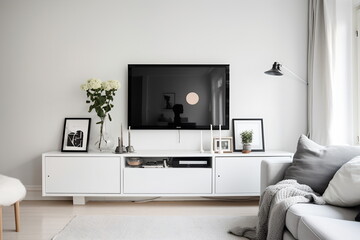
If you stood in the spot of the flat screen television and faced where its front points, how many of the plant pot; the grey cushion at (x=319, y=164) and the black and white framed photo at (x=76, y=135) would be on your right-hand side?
1

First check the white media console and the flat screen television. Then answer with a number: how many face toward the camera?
2

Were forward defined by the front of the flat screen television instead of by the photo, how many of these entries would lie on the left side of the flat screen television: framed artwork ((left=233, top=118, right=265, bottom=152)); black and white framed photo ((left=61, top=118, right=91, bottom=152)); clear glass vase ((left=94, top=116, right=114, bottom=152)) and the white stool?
1

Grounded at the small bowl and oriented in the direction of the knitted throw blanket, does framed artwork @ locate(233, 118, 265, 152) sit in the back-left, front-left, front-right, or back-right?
front-left

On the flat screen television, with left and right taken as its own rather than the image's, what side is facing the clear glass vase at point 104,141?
right

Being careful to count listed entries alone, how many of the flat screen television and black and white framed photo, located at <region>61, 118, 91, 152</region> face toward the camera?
2

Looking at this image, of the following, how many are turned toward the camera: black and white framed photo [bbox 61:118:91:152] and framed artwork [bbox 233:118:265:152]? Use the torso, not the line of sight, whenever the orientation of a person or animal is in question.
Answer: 2

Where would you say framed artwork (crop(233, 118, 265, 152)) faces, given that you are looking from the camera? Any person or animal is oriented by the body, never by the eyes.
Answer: facing the viewer

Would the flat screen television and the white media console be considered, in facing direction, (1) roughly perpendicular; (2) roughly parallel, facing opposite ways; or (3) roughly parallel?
roughly parallel

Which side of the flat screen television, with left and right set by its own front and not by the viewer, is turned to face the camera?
front

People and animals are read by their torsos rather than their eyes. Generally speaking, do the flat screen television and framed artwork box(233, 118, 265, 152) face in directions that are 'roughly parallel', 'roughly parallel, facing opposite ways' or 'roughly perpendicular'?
roughly parallel

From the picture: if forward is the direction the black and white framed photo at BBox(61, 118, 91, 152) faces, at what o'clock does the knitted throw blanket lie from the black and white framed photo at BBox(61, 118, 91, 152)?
The knitted throw blanket is roughly at 11 o'clock from the black and white framed photo.
